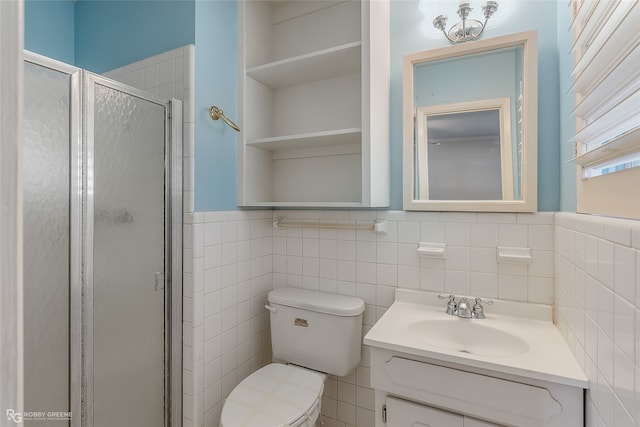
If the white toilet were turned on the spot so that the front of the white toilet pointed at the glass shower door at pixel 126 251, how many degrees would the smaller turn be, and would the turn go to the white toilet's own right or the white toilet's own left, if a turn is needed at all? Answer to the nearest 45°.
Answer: approximately 45° to the white toilet's own right

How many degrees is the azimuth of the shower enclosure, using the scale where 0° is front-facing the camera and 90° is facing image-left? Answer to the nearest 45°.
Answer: approximately 315°

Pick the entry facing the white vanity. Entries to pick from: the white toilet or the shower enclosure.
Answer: the shower enclosure

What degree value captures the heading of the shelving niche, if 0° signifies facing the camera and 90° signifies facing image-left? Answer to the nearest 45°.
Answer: approximately 45°

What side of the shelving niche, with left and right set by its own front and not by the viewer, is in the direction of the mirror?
left

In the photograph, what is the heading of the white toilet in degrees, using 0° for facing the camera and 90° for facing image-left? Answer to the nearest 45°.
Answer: approximately 45°

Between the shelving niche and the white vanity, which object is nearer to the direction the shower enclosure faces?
the white vanity

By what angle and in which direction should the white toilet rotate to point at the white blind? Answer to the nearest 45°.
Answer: approximately 90° to its left

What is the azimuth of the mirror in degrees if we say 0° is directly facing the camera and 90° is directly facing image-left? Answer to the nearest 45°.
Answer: approximately 45°
